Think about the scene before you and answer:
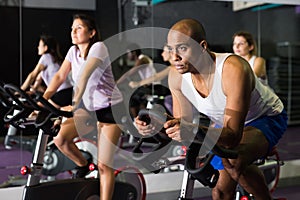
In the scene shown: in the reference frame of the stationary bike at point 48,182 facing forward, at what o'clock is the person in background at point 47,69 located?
The person in background is roughly at 3 o'clock from the stationary bike.

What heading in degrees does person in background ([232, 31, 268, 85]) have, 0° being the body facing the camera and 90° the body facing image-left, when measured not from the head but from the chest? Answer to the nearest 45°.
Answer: approximately 45°

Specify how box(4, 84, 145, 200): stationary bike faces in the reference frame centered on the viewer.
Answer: facing to the left of the viewer

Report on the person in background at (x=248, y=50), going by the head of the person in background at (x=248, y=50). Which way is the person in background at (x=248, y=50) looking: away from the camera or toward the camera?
toward the camera

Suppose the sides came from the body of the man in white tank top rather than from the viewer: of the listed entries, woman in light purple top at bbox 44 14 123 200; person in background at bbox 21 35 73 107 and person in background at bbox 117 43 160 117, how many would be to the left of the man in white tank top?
0

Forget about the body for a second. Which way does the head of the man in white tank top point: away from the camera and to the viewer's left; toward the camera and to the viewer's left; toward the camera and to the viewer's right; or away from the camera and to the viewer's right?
toward the camera and to the viewer's left

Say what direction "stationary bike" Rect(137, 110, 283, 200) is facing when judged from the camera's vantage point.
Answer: facing the viewer and to the left of the viewer

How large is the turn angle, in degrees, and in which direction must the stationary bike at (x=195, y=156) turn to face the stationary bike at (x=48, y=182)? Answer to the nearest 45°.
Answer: approximately 90° to its right

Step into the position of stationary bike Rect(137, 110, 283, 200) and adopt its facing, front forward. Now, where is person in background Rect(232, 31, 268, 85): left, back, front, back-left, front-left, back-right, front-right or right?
back-right

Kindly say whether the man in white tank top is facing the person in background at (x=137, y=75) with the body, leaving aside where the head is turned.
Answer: no

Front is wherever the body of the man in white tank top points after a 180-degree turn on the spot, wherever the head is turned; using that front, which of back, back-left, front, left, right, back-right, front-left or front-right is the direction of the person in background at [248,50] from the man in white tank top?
front-left

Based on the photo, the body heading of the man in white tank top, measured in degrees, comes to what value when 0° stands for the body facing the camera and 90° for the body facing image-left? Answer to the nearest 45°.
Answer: approximately 45°

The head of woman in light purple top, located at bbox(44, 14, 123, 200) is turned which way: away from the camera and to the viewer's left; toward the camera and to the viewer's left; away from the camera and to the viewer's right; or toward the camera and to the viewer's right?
toward the camera and to the viewer's left

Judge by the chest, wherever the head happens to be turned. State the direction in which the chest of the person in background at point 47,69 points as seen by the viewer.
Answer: to the viewer's left

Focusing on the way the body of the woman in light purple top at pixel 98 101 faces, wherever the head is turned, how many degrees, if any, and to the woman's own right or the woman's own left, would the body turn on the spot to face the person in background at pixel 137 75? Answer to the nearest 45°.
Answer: approximately 135° to the woman's own right

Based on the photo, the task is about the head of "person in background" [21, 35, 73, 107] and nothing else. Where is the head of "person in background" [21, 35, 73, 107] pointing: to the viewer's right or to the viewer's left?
to the viewer's left

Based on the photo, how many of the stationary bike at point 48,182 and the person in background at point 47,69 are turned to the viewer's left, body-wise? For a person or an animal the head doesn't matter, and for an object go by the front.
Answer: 2

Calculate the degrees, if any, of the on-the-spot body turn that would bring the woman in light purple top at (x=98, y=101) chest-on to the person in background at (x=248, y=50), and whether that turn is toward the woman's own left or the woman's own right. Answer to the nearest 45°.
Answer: approximately 180°
